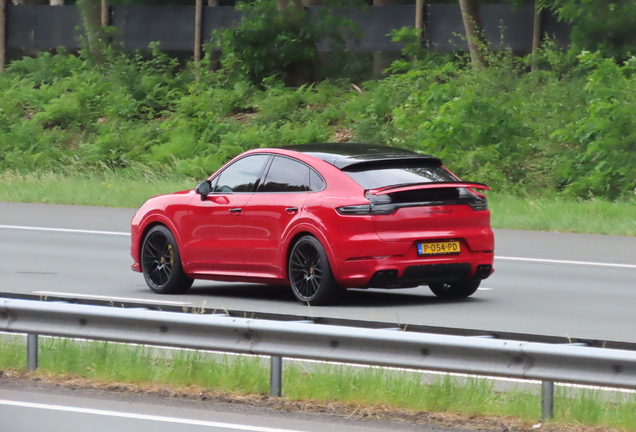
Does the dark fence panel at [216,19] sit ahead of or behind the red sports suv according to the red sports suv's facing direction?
ahead

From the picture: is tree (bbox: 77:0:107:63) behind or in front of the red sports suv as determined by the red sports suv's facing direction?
in front

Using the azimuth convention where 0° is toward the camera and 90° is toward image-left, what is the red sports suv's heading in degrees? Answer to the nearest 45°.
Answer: approximately 135°

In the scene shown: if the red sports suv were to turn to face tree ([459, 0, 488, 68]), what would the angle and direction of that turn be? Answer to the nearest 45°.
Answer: approximately 45° to its right

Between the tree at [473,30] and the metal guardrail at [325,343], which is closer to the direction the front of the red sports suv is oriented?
the tree

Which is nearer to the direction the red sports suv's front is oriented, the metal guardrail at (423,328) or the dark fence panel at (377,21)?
the dark fence panel
